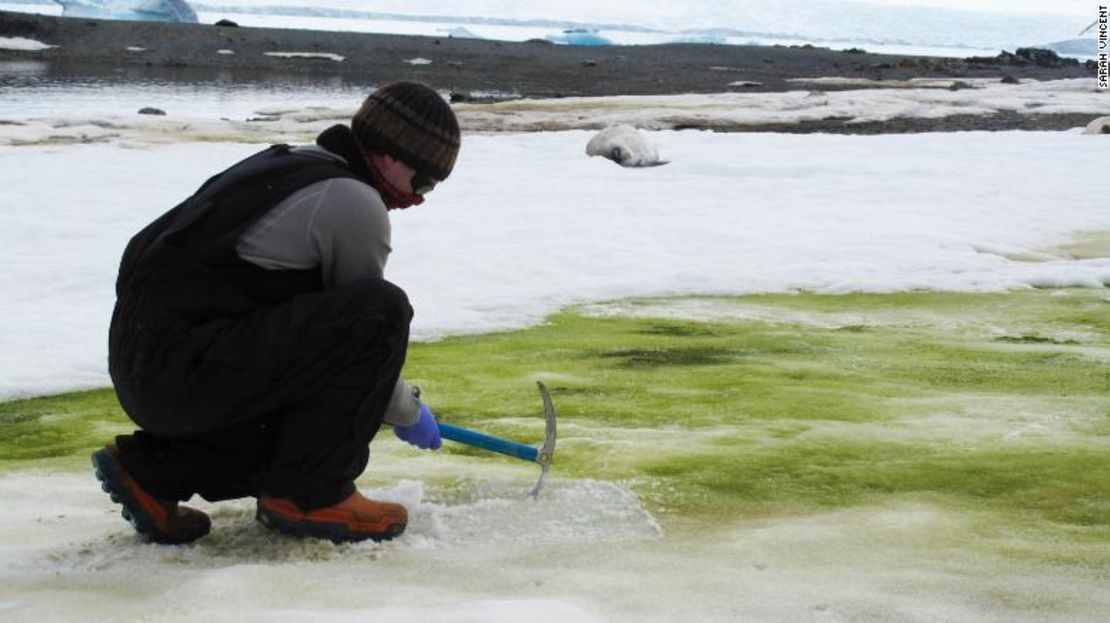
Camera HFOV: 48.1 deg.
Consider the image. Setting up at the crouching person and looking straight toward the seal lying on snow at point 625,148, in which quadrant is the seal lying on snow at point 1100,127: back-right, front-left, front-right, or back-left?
front-right

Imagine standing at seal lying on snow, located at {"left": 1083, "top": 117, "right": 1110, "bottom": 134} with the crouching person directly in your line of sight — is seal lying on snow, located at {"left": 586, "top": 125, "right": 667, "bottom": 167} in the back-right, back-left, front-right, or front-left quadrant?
front-right

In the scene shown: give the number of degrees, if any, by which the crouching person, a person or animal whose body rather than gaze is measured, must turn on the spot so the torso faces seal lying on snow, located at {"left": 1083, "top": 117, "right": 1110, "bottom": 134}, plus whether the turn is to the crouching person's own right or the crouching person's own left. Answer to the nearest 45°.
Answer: approximately 45° to the crouching person's own left

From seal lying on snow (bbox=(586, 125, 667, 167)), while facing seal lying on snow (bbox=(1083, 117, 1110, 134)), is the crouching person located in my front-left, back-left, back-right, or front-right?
back-right

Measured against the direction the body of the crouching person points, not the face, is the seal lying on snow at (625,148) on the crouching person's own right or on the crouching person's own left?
on the crouching person's own left

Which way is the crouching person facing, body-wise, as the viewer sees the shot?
to the viewer's right

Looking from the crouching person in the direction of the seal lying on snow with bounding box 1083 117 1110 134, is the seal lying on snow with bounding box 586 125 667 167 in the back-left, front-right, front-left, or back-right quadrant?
front-left

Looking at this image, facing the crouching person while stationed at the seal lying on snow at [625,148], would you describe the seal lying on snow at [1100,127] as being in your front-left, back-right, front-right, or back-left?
back-left
